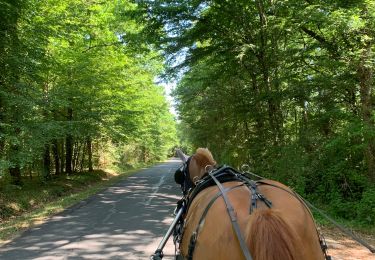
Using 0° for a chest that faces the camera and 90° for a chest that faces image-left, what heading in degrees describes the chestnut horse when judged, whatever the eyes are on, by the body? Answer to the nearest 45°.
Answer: approximately 135°

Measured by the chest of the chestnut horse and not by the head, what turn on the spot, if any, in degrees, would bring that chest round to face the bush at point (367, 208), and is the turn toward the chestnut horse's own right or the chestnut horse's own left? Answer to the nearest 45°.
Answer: approximately 45° to the chestnut horse's own right
